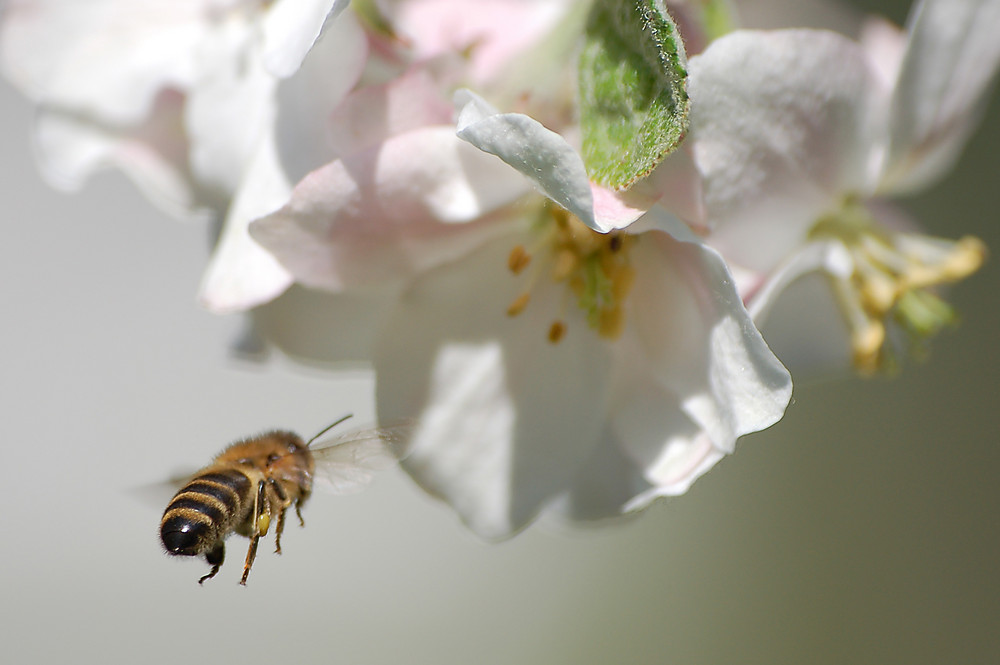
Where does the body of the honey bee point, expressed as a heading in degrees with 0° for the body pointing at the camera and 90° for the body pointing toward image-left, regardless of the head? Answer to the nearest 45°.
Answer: approximately 225°
